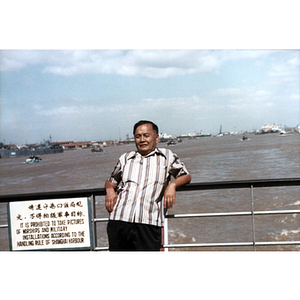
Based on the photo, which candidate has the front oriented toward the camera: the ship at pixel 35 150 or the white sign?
the white sign

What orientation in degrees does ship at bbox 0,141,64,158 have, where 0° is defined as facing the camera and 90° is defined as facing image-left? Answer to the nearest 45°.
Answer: approximately 90°

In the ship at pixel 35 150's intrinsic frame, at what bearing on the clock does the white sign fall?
The white sign is roughly at 9 o'clock from the ship.

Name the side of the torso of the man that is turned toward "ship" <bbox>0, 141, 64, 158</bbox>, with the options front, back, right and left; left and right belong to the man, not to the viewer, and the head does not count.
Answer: back

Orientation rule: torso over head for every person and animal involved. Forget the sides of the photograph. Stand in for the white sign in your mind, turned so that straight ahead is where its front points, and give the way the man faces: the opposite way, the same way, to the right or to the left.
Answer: the same way

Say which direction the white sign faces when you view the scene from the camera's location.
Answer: facing the viewer

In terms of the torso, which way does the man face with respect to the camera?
toward the camera

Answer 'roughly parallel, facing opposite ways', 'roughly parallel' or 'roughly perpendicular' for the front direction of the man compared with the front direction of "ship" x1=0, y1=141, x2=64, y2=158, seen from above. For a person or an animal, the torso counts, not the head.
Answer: roughly perpendicular

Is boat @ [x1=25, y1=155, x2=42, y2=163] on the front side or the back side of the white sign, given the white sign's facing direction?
on the back side

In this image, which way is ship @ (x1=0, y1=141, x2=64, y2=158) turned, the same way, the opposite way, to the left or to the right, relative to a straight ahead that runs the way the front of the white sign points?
to the right

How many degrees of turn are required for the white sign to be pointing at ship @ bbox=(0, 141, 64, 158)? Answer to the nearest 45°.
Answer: approximately 180°
